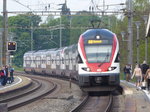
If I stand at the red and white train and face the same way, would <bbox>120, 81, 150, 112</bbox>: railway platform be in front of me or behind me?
in front

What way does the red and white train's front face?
toward the camera
